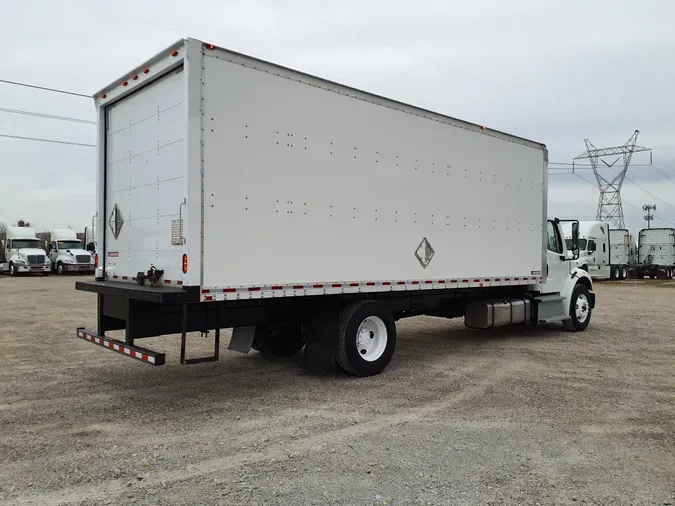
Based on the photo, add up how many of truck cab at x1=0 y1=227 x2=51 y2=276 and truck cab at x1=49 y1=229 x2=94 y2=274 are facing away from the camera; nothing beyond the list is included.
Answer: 0

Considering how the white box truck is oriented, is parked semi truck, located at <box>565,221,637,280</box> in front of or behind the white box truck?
in front

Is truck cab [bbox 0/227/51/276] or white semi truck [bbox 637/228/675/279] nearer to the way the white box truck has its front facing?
the white semi truck

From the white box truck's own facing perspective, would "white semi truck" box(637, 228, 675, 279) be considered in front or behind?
in front

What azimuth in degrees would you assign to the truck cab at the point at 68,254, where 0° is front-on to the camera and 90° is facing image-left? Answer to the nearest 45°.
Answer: approximately 315°

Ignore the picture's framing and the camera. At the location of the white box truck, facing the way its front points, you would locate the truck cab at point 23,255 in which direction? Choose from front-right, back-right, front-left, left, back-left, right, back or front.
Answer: left

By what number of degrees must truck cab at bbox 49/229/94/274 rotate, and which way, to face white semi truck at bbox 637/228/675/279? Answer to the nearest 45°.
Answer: approximately 45° to its left

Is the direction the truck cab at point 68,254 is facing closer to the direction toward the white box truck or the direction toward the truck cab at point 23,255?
the white box truck

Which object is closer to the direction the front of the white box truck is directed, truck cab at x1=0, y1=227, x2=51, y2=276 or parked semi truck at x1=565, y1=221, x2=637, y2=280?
the parked semi truck

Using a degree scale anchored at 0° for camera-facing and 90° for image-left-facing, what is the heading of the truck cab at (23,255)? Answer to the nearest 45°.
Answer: approximately 315°
